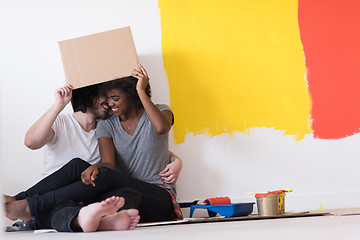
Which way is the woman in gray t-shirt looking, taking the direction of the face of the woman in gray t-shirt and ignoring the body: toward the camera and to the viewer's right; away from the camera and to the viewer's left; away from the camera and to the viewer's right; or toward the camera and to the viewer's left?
toward the camera and to the viewer's left

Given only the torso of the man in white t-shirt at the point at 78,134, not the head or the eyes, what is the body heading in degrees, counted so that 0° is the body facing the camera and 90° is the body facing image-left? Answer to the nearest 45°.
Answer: approximately 315°

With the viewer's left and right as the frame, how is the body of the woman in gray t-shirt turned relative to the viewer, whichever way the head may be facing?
facing the viewer and to the left of the viewer
